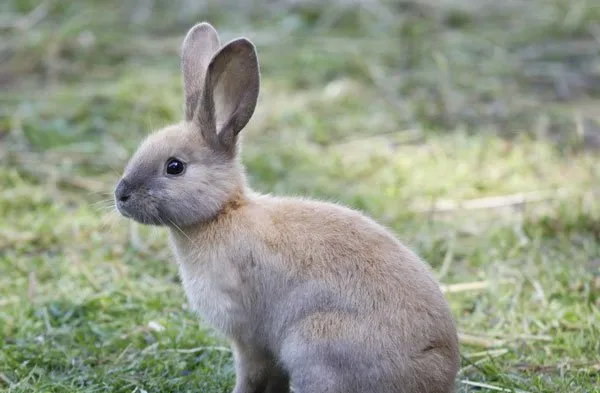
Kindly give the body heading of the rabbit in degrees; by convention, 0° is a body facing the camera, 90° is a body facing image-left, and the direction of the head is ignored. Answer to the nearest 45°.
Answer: approximately 90°
